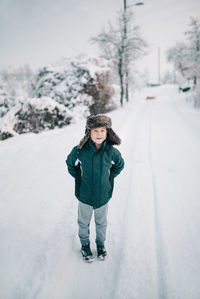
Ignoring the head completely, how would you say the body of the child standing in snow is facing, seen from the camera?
toward the camera

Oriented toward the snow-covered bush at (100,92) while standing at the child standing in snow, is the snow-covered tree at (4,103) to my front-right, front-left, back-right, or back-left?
front-left

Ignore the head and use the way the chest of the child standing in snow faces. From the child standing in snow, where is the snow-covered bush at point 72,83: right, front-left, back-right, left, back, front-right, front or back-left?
back

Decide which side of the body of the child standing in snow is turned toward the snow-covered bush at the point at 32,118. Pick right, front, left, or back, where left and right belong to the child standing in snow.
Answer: back

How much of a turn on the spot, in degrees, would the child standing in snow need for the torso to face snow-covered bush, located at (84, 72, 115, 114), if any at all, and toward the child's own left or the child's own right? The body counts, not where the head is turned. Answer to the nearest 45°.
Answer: approximately 180°

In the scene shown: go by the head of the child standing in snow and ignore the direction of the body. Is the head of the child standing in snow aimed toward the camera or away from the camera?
toward the camera
